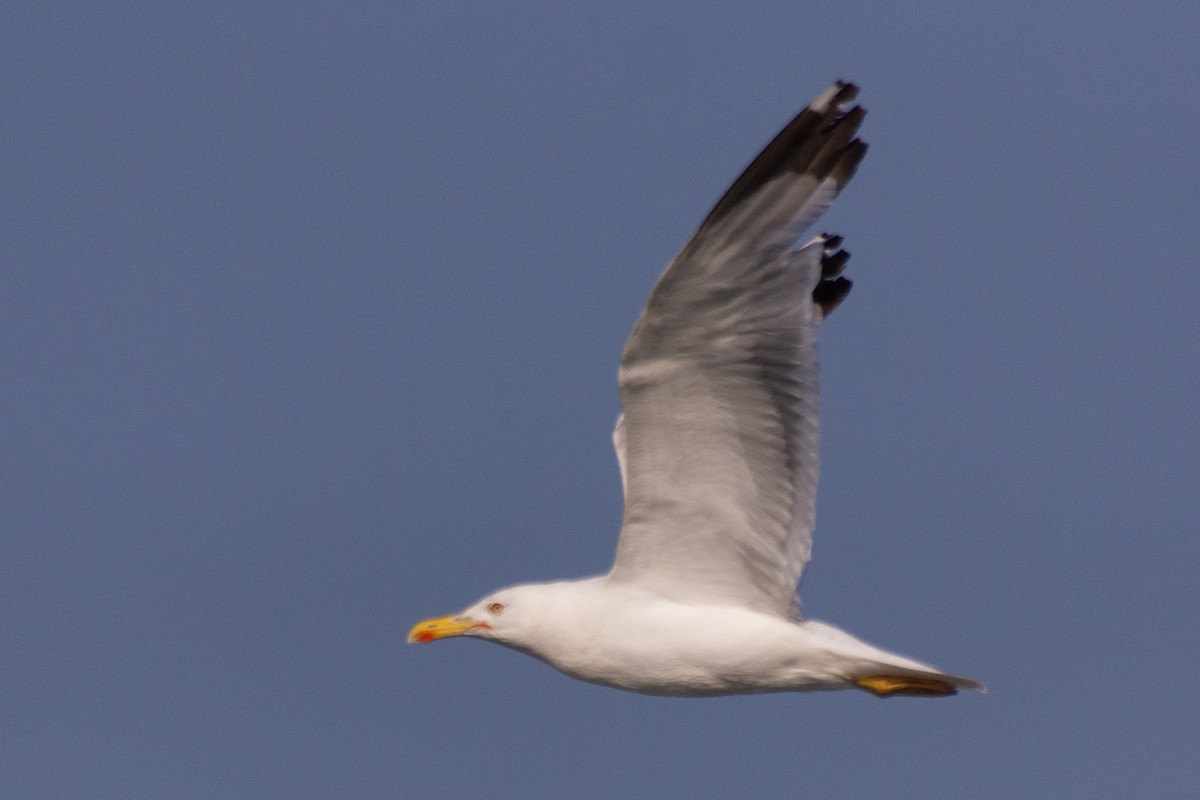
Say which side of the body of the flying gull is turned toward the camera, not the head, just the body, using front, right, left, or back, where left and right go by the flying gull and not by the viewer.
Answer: left
